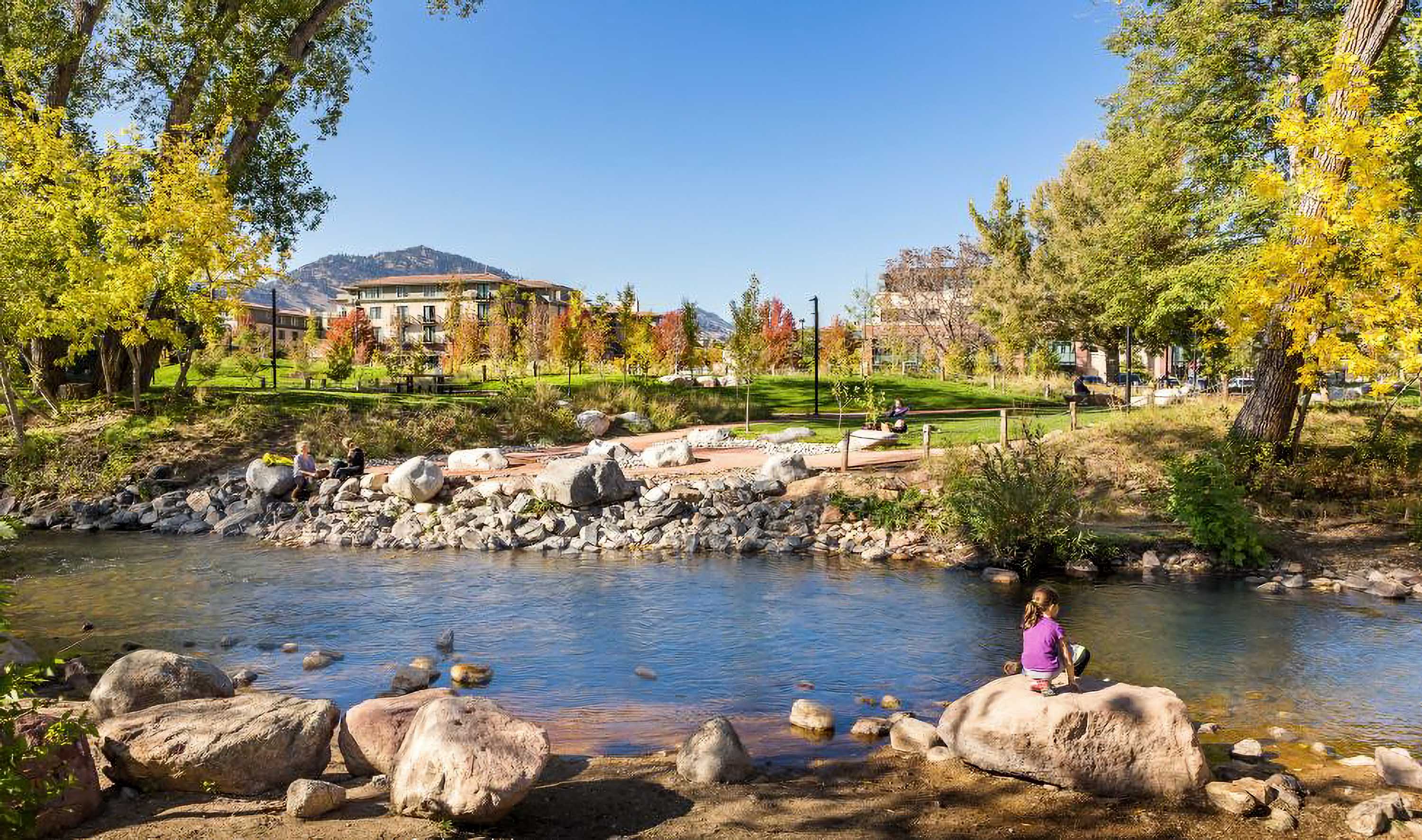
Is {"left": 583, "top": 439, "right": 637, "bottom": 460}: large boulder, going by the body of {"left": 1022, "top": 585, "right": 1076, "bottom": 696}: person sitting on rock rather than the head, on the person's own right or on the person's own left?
on the person's own left

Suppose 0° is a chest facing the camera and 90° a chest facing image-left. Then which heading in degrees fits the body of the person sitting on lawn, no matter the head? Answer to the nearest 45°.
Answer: approximately 45°

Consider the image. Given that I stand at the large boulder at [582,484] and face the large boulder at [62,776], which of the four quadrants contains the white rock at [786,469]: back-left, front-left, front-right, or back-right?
back-left

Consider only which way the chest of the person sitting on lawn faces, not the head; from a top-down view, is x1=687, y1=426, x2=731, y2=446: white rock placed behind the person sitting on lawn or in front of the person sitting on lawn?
in front

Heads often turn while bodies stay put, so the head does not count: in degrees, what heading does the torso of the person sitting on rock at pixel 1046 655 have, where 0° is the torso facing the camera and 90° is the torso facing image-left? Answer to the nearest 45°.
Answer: approximately 225°

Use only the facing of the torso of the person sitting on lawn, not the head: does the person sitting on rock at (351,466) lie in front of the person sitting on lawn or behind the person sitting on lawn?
in front

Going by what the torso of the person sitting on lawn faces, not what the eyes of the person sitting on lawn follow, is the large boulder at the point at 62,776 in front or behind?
in front

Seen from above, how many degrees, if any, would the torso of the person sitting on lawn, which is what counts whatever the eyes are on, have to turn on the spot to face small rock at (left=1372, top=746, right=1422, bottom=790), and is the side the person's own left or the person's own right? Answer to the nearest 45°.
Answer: approximately 45° to the person's own left

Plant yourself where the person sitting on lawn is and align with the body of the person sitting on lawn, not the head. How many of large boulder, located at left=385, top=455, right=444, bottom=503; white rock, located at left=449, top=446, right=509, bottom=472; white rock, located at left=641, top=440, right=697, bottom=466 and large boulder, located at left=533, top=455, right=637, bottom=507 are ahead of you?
4

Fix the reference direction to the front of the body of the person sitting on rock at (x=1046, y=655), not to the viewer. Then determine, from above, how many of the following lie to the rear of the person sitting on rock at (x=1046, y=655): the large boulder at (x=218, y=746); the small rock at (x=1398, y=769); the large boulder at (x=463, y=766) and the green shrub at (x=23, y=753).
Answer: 3

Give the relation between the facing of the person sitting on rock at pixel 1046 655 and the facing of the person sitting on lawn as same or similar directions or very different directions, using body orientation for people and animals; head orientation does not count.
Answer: very different directions

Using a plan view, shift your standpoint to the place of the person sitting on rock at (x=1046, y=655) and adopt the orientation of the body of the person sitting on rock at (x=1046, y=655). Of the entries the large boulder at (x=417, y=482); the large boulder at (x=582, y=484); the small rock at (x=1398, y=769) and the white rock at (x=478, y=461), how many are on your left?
3
